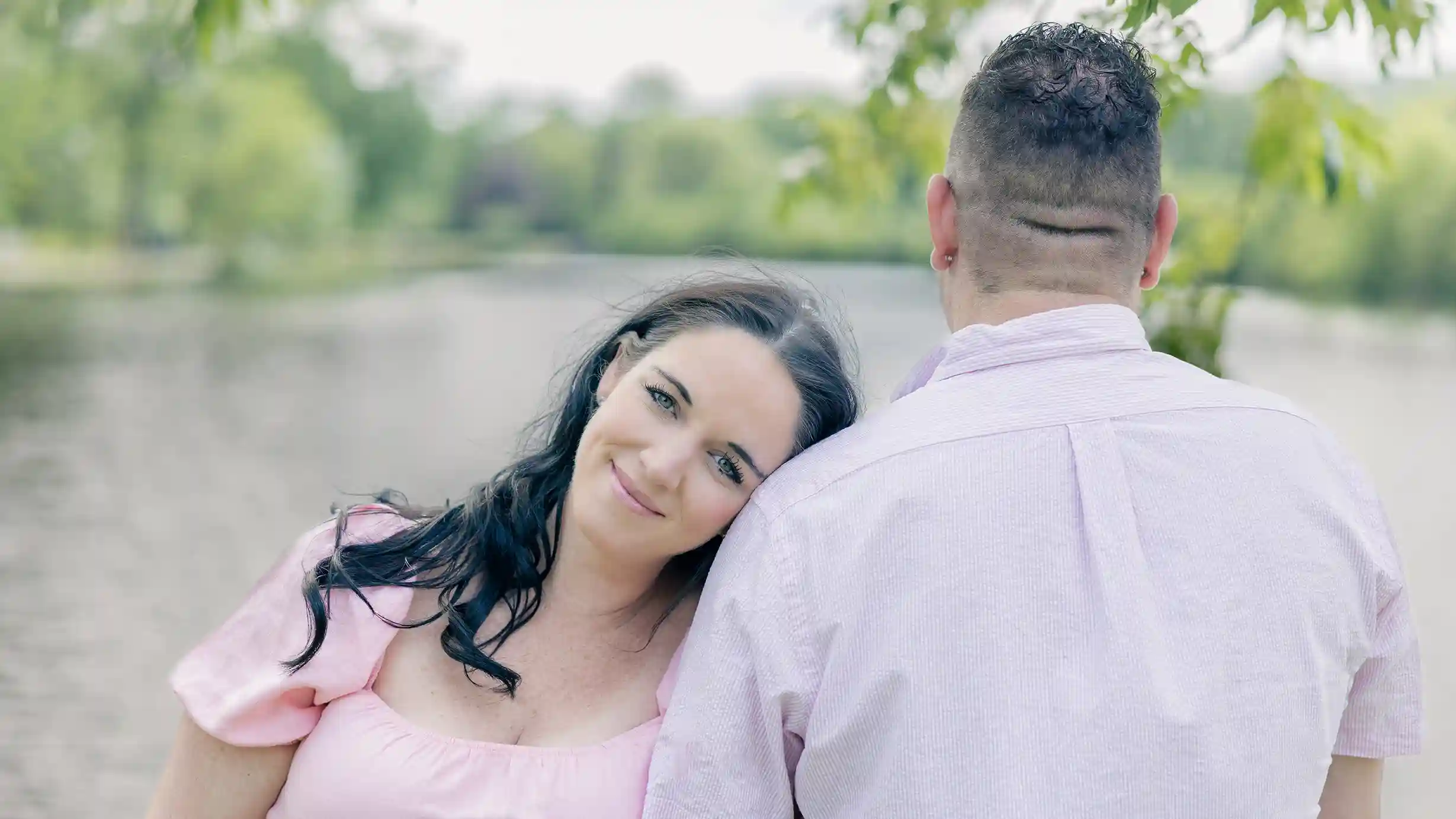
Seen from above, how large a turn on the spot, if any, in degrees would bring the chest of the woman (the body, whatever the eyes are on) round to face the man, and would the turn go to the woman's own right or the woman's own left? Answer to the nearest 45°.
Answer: approximately 45° to the woman's own left

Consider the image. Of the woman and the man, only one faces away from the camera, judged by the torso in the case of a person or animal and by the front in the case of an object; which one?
the man

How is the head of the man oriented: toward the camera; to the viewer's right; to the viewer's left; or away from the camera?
away from the camera

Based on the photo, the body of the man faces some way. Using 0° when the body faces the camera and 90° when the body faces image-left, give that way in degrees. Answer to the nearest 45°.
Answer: approximately 180°

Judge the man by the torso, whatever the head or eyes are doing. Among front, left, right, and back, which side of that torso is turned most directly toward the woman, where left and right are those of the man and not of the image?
left

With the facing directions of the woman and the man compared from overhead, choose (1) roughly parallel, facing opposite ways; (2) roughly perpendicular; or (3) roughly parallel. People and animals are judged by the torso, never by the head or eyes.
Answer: roughly parallel, facing opposite ways

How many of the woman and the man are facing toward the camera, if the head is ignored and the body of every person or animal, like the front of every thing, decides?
1

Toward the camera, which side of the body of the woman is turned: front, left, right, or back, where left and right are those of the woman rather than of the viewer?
front
